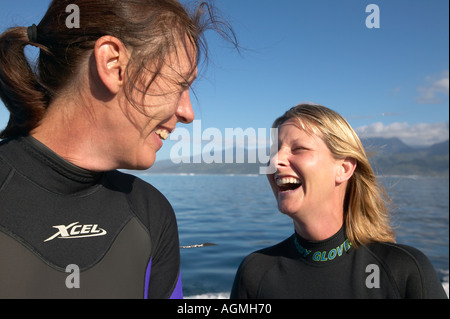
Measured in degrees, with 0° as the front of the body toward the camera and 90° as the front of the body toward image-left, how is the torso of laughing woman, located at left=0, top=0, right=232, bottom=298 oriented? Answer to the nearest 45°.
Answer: approximately 0°

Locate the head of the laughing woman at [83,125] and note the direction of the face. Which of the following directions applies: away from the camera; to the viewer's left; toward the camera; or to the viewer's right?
to the viewer's right
